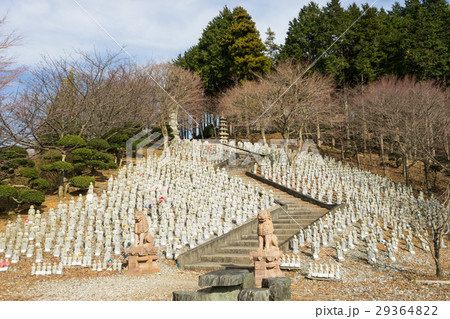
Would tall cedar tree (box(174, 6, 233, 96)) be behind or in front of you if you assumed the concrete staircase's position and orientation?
behind

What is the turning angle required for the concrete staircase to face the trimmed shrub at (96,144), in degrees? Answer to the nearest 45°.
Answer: approximately 135° to its right

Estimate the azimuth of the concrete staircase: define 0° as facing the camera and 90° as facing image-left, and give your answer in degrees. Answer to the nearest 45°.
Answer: approximately 0°

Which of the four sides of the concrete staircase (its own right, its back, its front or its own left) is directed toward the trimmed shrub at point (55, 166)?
right

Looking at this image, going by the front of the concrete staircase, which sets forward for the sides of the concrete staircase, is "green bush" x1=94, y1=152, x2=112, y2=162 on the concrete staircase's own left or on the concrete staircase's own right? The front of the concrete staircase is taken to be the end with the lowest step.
on the concrete staircase's own right

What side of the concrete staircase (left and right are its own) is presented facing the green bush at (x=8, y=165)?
right
